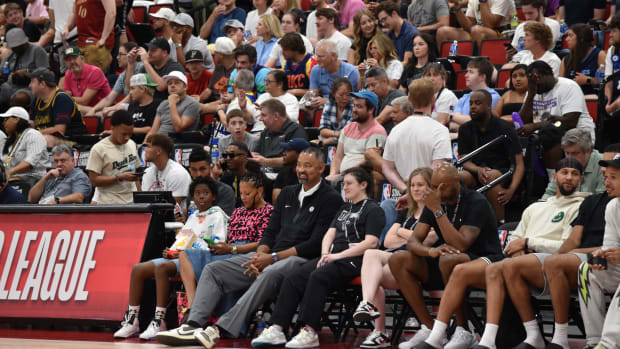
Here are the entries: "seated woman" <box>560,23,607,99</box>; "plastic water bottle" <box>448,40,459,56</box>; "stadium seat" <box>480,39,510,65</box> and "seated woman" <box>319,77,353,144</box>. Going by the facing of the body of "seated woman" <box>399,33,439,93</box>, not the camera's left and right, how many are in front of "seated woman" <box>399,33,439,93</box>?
1

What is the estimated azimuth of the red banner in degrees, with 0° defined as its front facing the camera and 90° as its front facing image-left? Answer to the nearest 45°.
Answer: approximately 0°

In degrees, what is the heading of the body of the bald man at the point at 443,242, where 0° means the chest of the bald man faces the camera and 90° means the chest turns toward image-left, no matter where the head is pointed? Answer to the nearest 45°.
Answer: approximately 45°

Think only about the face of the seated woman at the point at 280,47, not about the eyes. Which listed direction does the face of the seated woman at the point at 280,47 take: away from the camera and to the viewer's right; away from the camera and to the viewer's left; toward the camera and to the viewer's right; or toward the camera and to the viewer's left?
toward the camera and to the viewer's left

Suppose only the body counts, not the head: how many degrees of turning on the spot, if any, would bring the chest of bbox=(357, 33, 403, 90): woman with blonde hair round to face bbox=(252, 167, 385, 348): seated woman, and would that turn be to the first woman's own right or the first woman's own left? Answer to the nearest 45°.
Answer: approximately 45° to the first woman's own left

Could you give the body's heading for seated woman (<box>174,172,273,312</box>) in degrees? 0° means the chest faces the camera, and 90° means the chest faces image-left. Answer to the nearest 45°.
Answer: approximately 45°

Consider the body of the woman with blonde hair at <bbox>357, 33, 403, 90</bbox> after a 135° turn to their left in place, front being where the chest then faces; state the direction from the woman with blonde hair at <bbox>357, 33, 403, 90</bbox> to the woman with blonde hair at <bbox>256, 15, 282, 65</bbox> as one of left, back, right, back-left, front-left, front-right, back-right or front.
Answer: back-left

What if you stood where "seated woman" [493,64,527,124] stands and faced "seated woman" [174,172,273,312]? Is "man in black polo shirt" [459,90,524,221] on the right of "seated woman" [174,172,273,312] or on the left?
left

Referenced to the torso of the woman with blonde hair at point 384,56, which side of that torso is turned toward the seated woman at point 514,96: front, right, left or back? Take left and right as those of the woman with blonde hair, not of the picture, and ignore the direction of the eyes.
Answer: left

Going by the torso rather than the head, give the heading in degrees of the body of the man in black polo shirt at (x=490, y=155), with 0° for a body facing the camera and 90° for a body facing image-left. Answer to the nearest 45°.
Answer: approximately 45°
